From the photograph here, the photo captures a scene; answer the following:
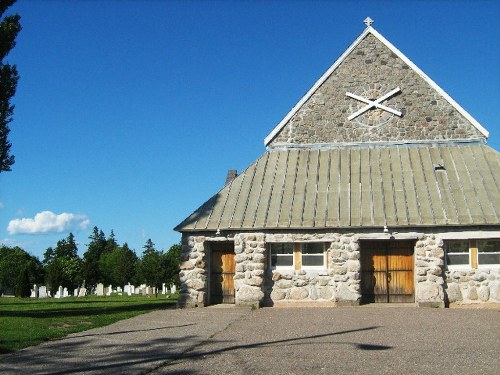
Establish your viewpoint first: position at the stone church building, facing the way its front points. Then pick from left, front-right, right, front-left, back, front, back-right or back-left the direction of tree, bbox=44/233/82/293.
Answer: back-right

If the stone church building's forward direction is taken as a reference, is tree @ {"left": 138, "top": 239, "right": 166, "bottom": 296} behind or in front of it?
behind

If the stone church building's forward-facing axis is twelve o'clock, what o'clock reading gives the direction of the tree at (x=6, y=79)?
The tree is roughly at 2 o'clock from the stone church building.

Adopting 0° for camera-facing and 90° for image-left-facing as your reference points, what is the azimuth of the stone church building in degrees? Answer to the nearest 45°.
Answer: approximately 0°

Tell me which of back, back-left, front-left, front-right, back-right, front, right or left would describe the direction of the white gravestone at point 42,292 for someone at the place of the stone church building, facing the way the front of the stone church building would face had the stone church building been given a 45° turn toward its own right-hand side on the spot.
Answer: right
